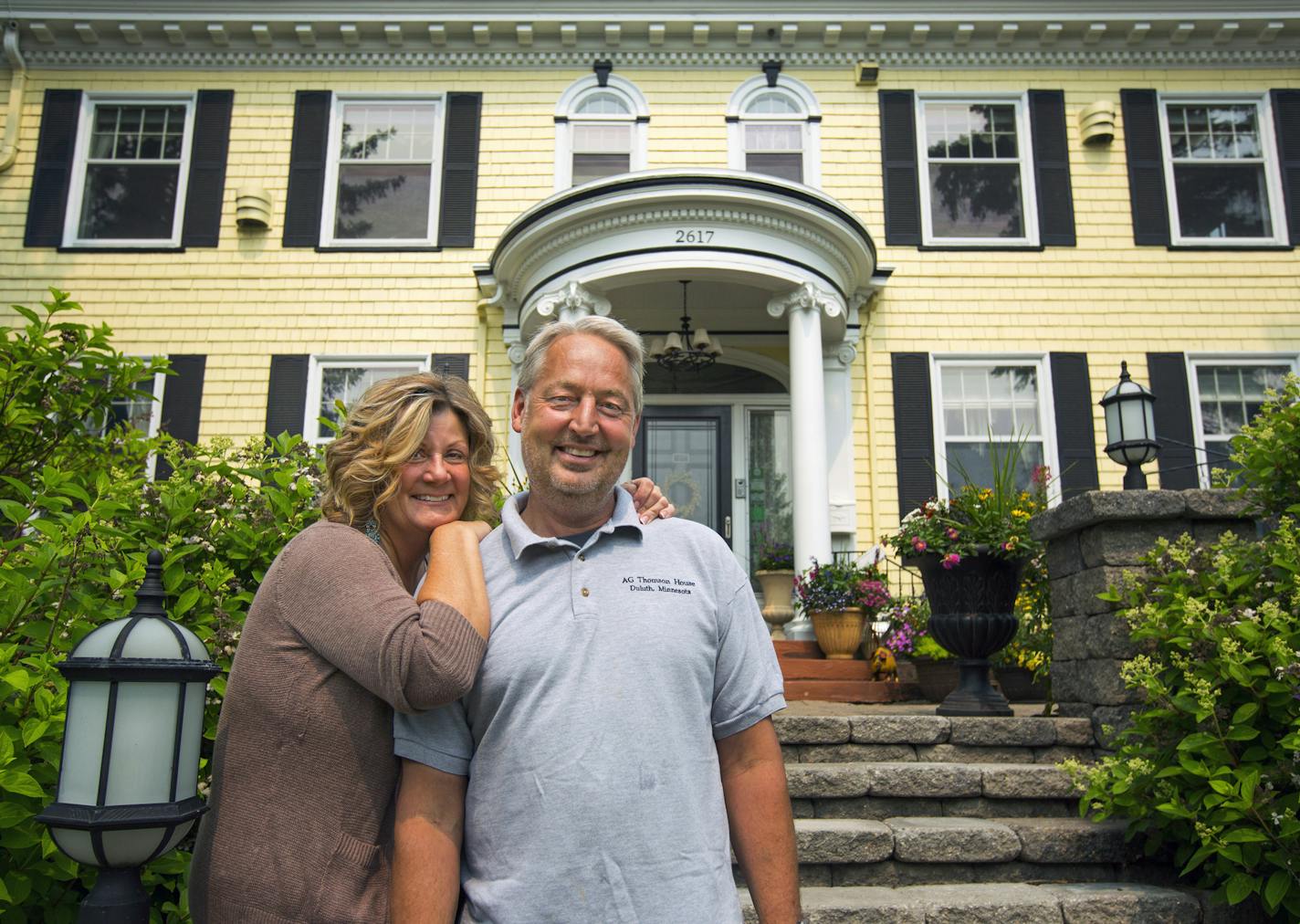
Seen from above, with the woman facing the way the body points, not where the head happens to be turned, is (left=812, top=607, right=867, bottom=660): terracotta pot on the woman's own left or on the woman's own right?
on the woman's own left

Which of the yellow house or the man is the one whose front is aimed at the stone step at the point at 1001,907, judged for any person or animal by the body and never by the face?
the yellow house

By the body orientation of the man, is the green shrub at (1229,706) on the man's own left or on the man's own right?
on the man's own left

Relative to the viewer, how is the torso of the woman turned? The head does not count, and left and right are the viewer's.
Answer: facing to the right of the viewer

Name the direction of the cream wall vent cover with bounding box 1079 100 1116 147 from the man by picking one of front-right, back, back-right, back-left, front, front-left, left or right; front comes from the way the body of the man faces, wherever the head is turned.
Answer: back-left
